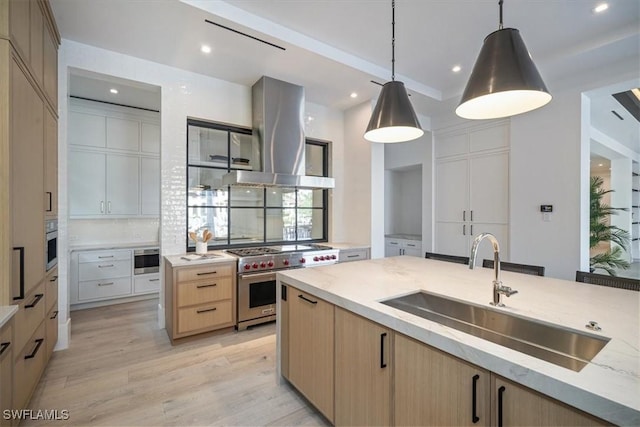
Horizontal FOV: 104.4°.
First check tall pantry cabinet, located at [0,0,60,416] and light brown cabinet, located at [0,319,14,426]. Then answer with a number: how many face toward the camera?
0

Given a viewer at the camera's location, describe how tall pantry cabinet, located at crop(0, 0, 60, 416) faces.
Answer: facing to the right of the viewer

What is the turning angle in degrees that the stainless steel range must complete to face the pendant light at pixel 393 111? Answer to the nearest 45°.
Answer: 0° — it already faces it

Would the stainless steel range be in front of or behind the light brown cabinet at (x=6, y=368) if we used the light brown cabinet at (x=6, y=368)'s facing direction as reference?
in front

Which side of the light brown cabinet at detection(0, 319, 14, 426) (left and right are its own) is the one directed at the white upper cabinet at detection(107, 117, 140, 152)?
left

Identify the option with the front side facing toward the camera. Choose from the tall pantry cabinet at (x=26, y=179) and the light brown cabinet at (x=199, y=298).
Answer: the light brown cabinet

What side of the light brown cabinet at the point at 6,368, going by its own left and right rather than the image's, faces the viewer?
right

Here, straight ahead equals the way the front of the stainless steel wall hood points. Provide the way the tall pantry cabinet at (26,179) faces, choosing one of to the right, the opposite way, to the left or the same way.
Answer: to the left

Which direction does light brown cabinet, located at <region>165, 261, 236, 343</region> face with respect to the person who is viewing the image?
facing the viewer

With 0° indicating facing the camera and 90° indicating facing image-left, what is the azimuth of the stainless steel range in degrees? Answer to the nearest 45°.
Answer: approximately 315°

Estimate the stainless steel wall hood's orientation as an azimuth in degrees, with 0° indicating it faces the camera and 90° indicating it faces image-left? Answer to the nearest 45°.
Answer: approximately 315°
